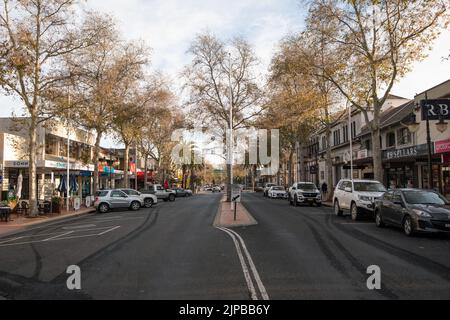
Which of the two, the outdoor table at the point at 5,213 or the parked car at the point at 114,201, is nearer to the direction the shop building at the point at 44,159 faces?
the parked car

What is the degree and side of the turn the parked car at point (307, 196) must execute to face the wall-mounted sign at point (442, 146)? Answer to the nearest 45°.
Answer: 0° — it already faces it

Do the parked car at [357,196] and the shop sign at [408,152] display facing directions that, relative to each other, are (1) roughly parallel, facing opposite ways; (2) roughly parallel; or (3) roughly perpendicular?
roughly perpendicular

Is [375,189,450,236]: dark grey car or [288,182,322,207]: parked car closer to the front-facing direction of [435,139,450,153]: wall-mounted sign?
the dark grey car

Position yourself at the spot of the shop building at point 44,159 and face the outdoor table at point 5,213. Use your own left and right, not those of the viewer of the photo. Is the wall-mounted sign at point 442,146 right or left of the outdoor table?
left

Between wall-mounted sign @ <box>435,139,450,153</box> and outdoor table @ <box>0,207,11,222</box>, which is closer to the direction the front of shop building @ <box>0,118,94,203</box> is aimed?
the wall-mounted sign
